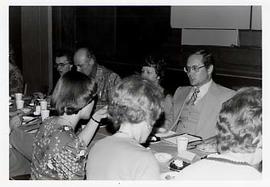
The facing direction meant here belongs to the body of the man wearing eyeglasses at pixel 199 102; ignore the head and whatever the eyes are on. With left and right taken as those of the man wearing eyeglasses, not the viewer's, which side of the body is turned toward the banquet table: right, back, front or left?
front

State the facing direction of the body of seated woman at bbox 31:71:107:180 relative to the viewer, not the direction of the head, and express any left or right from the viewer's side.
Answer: facing away from the viewer and to the right of the viewer

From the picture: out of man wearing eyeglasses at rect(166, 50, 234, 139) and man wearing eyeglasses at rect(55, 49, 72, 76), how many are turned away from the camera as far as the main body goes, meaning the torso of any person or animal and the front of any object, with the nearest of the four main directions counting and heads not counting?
0

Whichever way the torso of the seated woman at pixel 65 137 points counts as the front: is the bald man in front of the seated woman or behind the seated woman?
in front

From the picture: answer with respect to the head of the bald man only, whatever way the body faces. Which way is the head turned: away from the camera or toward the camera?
toward the camera

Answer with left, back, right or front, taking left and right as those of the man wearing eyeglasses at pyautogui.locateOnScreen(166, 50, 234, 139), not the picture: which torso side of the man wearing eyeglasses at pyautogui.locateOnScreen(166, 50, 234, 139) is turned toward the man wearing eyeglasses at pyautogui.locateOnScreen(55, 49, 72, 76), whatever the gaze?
right

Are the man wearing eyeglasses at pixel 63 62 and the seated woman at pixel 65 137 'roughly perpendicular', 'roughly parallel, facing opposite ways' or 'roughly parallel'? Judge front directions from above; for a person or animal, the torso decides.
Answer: roughly parallel, facing opposite ways

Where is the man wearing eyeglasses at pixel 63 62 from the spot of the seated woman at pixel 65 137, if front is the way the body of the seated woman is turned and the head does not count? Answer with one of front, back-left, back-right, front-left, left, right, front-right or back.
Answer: front-left

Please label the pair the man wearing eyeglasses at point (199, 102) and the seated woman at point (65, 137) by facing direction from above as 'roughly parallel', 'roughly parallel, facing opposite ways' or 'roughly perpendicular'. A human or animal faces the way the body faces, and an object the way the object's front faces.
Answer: roughly parallel, facing opposite ways
